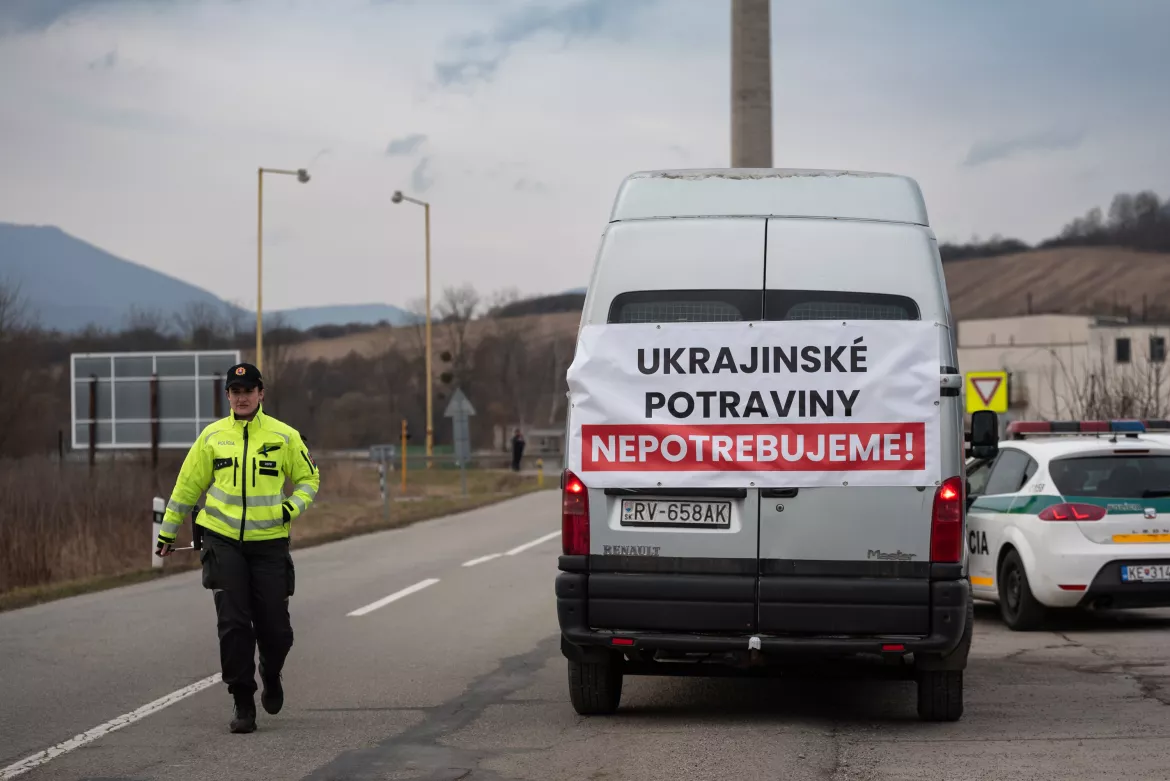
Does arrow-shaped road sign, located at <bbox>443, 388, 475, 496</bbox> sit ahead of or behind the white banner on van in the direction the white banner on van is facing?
behind

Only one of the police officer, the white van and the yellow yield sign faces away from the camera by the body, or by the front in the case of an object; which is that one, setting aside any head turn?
the white van

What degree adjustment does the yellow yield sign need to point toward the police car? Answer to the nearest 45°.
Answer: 0° — it already faces it

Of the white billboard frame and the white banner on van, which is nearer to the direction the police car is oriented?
the white billboard frame

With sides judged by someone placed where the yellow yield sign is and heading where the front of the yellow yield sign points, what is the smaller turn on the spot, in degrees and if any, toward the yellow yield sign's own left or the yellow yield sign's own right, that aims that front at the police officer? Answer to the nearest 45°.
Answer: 0° — it already faces them

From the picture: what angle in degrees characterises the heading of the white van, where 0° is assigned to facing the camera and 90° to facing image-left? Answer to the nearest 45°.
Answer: approximately 180°

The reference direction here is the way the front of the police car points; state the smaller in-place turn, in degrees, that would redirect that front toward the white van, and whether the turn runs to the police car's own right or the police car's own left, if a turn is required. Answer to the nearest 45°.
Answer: approximately 135° to the police car's own left

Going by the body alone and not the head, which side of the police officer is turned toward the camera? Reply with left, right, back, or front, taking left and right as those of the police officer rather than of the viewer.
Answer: front

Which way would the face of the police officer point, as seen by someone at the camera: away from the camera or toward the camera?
toward the camera

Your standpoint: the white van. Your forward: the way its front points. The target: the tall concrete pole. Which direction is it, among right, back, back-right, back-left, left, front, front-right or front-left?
front

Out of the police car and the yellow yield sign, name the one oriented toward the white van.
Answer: the yellow yield sign

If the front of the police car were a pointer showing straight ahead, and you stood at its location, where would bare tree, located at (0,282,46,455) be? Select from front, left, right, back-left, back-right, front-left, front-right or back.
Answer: front

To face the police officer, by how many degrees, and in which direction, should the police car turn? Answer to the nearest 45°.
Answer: approximately 90° to its left

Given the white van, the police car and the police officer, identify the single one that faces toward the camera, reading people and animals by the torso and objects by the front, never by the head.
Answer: the police officer
